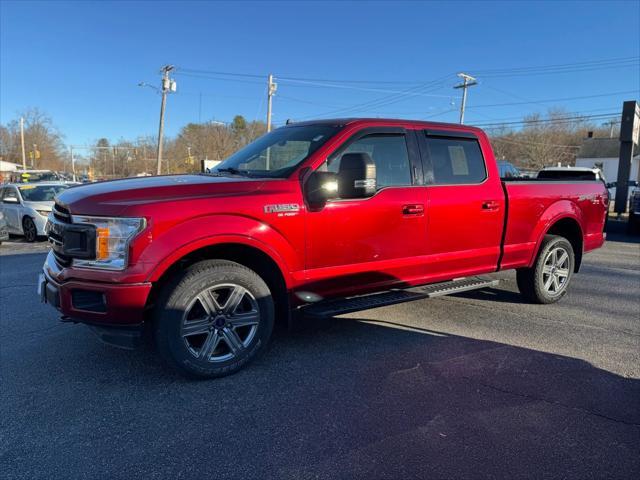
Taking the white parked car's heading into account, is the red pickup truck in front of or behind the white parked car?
in front

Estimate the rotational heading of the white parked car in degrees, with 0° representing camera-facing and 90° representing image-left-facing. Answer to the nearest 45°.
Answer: approximately 315°

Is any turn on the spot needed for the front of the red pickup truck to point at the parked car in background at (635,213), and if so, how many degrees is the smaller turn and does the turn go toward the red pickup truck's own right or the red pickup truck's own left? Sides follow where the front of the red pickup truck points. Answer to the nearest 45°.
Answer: approximately 180°

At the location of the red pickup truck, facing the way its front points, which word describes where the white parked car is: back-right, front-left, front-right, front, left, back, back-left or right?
right

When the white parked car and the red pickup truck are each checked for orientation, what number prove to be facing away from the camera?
0

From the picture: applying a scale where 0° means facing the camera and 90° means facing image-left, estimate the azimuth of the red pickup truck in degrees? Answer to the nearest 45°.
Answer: approximately 45°

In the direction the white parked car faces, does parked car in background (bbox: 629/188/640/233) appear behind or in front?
in front
